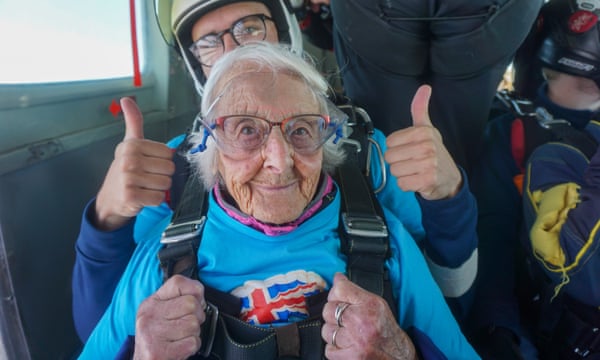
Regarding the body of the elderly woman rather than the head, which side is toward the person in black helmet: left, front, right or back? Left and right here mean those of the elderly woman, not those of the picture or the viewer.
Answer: left

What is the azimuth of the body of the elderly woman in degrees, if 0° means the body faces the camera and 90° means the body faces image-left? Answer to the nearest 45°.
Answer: approximately 0°
